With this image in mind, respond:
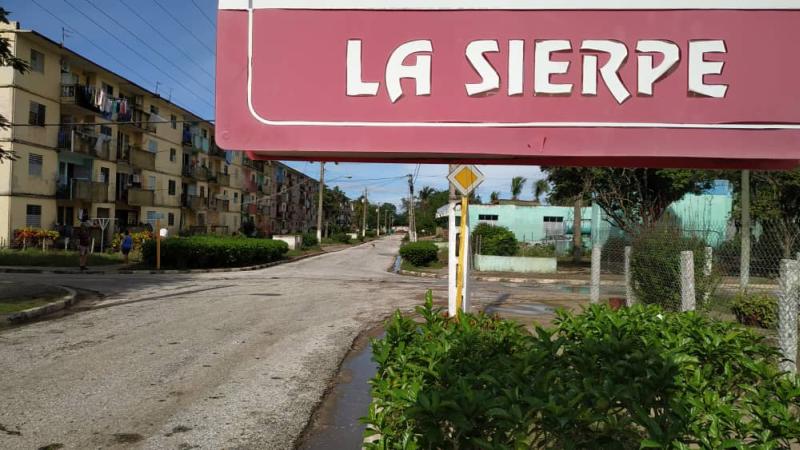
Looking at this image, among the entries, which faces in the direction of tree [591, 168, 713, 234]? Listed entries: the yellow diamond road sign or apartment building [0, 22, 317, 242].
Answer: the apartment building

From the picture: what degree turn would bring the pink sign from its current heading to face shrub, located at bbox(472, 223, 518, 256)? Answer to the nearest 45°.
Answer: approximately 180°

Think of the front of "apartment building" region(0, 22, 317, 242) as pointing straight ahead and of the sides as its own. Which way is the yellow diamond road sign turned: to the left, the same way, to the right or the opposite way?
to the right

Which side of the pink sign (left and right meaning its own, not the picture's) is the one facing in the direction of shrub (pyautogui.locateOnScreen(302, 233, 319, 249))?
back

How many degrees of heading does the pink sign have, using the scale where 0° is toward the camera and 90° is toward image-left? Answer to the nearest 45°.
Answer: approximately 0°

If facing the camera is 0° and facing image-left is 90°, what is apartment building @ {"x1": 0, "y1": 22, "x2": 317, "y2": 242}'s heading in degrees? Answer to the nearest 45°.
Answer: approximately 315°

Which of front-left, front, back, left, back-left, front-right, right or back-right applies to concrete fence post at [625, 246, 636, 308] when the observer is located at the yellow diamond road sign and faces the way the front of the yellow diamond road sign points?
back-left

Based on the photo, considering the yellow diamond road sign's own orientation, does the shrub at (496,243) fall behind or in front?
behind

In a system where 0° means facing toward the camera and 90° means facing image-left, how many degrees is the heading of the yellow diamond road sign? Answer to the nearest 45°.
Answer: approximately 0°

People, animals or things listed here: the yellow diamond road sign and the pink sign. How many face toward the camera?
2
